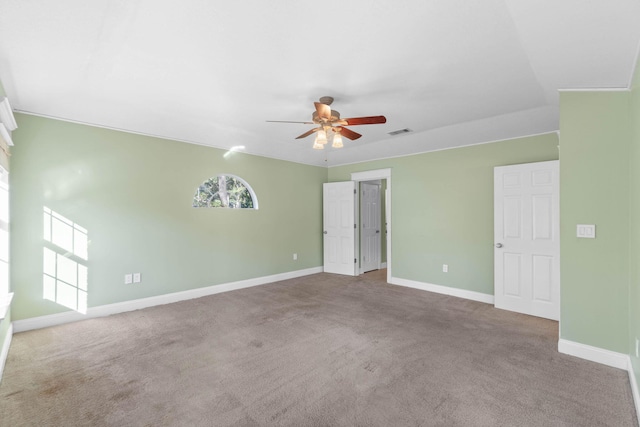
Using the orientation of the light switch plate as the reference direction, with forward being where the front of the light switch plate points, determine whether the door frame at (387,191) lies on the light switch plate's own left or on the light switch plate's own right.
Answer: on the light switch plate's own right

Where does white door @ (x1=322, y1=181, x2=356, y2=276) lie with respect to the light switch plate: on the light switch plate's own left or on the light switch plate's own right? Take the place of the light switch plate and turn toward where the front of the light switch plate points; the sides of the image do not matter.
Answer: on the light switch plate's own right

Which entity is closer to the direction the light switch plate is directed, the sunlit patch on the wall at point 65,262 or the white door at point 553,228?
the sunlit patch on the wall

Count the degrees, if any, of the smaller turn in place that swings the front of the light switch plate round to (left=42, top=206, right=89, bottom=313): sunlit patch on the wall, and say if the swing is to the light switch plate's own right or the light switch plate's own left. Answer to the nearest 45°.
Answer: approximately 45° to the light switch plate's own right

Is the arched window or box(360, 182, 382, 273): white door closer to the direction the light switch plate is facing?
the arched window

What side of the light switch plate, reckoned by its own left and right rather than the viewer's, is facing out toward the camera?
front

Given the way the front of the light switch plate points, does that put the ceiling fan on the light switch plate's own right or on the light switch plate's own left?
on the light switch plate's own right

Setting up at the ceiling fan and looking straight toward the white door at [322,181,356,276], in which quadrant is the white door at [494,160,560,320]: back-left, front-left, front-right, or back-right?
front-right
